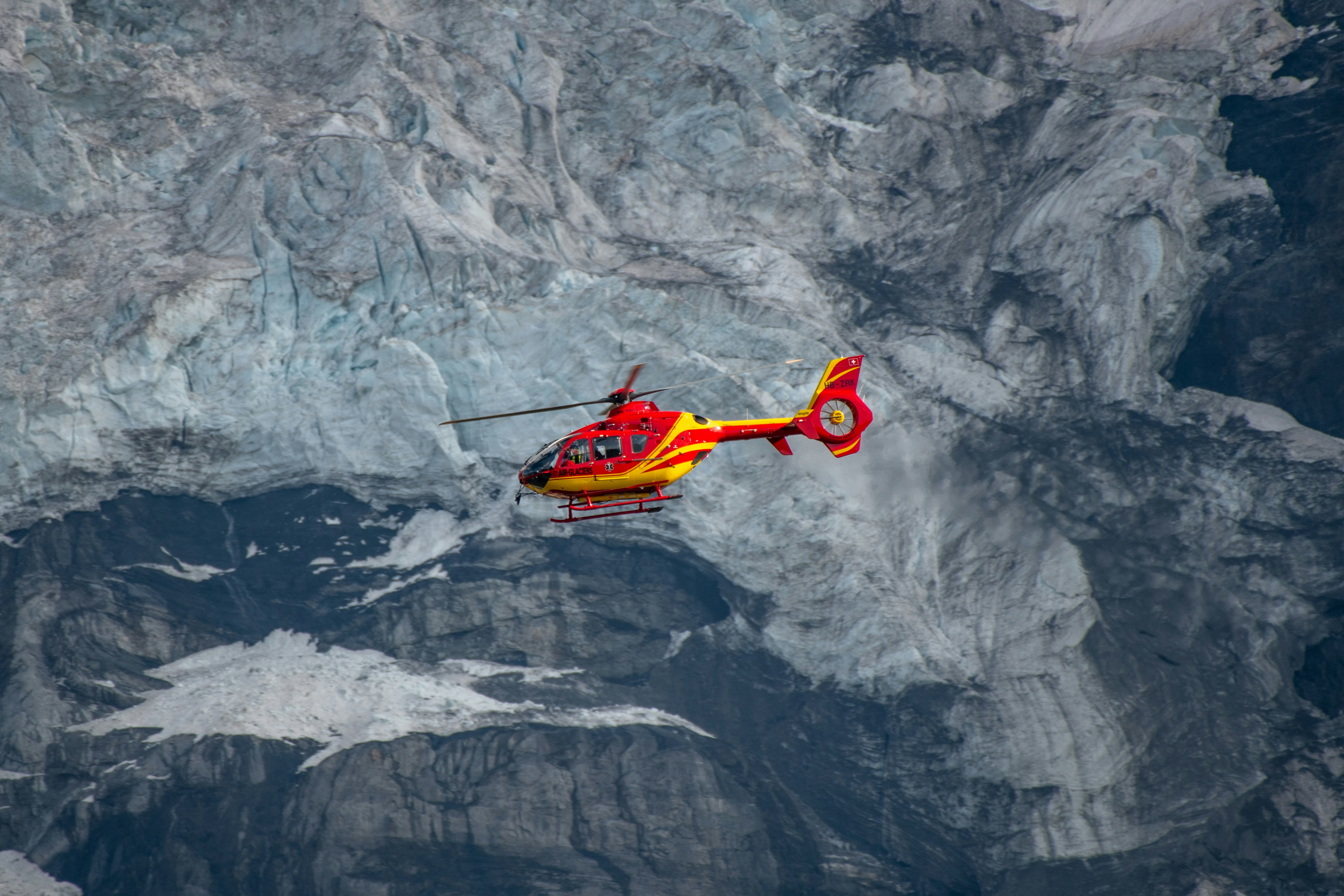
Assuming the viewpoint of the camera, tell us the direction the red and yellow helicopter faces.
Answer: facing to the left of the viewer
